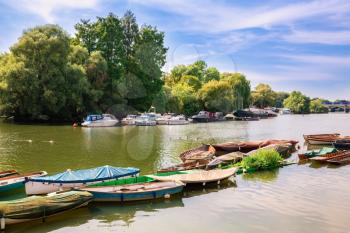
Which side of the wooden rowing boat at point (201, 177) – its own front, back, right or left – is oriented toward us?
right

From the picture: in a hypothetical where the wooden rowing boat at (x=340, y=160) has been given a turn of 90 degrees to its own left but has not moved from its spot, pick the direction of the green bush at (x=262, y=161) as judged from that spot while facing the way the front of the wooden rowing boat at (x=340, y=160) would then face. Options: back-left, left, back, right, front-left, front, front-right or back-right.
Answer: front-right

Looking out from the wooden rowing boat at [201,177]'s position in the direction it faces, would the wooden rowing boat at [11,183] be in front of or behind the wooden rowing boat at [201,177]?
behind

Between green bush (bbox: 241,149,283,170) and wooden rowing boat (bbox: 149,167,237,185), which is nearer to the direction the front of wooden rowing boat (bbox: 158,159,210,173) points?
the green bush

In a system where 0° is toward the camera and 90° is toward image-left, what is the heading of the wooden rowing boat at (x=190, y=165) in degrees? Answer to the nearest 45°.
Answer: approximately 270°

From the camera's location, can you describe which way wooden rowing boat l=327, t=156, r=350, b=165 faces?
facing to the left of the viewer

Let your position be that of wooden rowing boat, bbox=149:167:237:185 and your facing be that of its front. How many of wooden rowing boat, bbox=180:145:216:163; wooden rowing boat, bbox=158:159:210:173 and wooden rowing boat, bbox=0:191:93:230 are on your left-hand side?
2

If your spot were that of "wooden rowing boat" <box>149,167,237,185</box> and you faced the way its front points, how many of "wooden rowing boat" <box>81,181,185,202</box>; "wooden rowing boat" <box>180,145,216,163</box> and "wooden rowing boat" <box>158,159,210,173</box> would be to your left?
2
